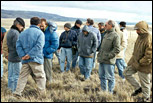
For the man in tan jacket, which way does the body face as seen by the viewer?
to the viewer's left

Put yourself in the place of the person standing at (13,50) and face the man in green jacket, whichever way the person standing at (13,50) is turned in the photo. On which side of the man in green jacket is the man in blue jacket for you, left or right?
right

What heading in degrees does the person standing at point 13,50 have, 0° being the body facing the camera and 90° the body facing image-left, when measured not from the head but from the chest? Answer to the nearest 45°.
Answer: approximately 270°

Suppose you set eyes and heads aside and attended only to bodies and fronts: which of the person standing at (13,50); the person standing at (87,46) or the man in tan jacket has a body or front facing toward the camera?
the person standing at (87,46)

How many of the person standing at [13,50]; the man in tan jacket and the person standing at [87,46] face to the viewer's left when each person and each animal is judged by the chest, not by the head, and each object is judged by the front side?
1

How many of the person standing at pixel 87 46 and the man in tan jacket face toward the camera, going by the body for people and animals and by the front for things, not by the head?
1

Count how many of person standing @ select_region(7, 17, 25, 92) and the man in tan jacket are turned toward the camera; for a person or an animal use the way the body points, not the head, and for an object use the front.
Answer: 0

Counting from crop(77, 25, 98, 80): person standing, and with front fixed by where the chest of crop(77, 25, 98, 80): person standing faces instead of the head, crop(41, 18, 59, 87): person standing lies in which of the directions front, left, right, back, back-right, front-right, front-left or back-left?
front-right

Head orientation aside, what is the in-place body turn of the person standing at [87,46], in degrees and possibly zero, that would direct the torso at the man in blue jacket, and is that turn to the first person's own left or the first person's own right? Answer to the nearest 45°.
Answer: approximately 45° to the first person's own right

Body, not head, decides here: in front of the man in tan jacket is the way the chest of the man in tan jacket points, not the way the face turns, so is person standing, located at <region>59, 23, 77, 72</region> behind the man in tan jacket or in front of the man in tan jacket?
in front

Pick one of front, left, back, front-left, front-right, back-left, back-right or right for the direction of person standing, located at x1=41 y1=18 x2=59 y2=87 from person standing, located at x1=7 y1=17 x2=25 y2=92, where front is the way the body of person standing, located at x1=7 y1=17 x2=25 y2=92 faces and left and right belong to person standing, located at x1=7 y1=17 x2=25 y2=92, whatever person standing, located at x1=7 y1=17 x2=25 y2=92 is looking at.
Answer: front

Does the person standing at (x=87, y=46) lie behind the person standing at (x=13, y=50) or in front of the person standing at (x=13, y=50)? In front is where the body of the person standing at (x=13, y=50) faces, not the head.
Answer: in front

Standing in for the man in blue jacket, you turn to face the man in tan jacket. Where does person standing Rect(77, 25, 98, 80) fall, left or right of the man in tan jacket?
left

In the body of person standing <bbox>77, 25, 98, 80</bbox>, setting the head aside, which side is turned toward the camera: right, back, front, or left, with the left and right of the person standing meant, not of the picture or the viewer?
front
